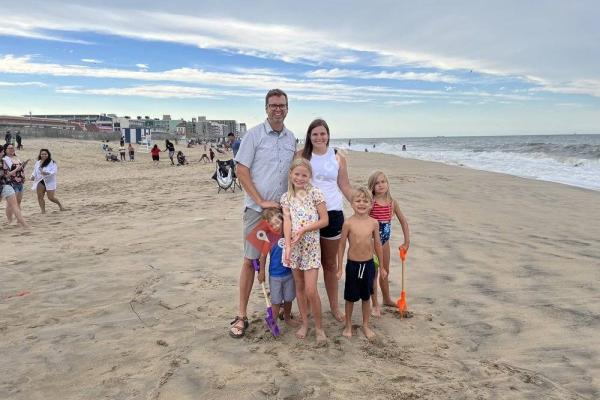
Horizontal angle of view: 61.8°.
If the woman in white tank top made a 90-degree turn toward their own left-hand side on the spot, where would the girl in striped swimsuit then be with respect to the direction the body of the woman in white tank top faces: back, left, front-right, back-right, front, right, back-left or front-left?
front-left

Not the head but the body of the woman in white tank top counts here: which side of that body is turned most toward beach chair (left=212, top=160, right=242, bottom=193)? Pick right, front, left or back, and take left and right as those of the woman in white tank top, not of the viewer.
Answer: back

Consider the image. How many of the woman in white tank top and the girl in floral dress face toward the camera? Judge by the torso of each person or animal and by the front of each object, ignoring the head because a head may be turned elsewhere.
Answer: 2

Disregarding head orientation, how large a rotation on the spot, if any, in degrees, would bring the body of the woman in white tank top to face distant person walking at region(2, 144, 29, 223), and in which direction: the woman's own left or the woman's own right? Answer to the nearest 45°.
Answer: approximately 135° to the woman's own right

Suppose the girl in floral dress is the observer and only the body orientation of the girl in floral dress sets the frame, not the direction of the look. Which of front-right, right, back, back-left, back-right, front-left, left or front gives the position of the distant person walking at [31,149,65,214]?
back-right

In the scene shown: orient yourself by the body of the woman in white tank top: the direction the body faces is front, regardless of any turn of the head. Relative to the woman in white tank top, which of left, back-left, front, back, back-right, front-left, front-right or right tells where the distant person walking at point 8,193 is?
back-right

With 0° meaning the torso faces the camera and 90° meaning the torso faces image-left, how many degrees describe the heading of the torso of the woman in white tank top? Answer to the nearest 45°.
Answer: approximately 0°

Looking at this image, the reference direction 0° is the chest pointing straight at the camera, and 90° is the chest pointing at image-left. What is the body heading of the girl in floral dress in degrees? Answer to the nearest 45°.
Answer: approximately 0°
